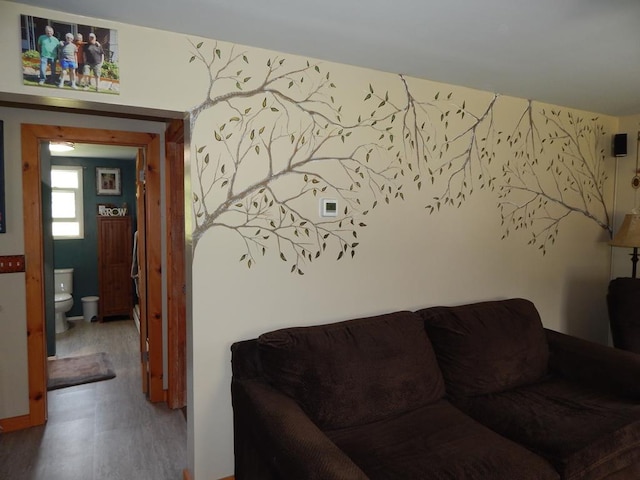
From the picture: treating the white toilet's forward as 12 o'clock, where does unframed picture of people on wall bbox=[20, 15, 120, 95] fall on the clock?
The unframed picture of people on wall is roughly at 12 o'clock from the white toilet.

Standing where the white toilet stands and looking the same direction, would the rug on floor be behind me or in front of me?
in front

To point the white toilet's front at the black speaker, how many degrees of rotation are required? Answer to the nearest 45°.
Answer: approximately 45° to its left

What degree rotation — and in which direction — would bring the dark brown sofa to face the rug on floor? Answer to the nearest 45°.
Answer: approximately 135° to its right

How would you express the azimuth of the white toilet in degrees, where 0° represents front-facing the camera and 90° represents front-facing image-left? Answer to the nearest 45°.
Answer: approximately 0°
